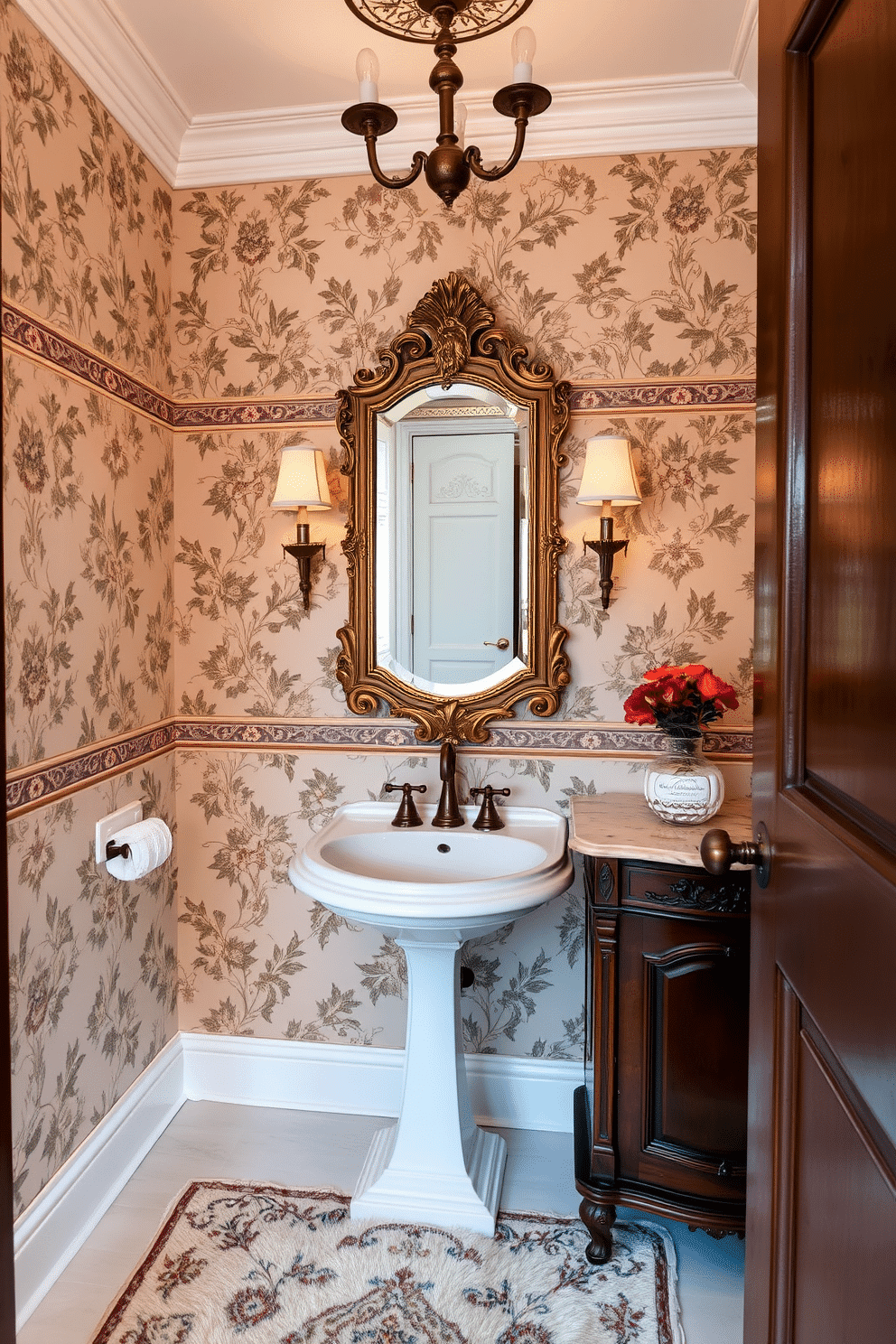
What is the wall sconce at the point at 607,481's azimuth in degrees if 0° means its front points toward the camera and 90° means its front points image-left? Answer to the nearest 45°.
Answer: approximately 0°

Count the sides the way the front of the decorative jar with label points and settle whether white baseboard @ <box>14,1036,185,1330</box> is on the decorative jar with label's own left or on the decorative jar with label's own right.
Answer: on the decorative jar with label's own right

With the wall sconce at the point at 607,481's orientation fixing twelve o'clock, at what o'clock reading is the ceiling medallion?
The ceiling medallion is roughly at 1 o'clock from the wall sconce.

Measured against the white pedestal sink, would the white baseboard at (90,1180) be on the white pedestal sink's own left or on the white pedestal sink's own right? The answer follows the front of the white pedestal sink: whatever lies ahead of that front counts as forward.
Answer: on the white pedestal sink's own right

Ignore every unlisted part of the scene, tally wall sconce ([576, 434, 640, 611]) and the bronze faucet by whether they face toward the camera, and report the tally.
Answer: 2

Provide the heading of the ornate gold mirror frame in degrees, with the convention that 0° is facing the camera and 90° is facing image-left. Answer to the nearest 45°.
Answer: approximately 0°
